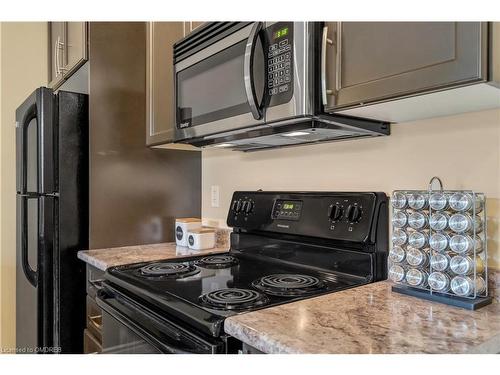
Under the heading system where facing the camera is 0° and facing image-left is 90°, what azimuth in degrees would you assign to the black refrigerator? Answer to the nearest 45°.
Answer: approximately 45°

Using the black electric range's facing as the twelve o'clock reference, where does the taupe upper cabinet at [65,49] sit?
The taupe upper cabinet is roughly at 3 o'clock from the black electric range.

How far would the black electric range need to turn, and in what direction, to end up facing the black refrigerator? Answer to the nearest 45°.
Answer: approximately 90° to its right

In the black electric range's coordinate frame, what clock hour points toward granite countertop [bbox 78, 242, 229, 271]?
The granite countertop is roughly at 3 o'clock from the black electric range.

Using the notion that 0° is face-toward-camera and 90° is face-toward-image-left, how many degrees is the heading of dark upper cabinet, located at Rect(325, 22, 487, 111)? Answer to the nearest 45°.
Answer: approximately 45°

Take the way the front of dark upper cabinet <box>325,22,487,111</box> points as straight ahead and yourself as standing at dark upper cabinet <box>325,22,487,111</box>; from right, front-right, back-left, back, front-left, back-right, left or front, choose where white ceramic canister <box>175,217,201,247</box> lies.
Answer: right

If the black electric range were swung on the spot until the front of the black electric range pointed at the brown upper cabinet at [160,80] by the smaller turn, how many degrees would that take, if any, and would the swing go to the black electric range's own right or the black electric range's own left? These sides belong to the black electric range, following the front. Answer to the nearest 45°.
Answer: approximately 90° to the black electric range's own right

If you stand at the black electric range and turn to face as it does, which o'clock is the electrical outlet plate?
The electrical outlet plate is roughly at 4 o'clock from the black electric range.

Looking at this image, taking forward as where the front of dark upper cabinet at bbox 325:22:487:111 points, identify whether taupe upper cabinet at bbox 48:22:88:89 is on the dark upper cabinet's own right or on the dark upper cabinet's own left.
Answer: on the dark upper cabinet's own right

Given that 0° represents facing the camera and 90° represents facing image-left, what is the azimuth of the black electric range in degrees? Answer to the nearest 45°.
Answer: approximately 45°
